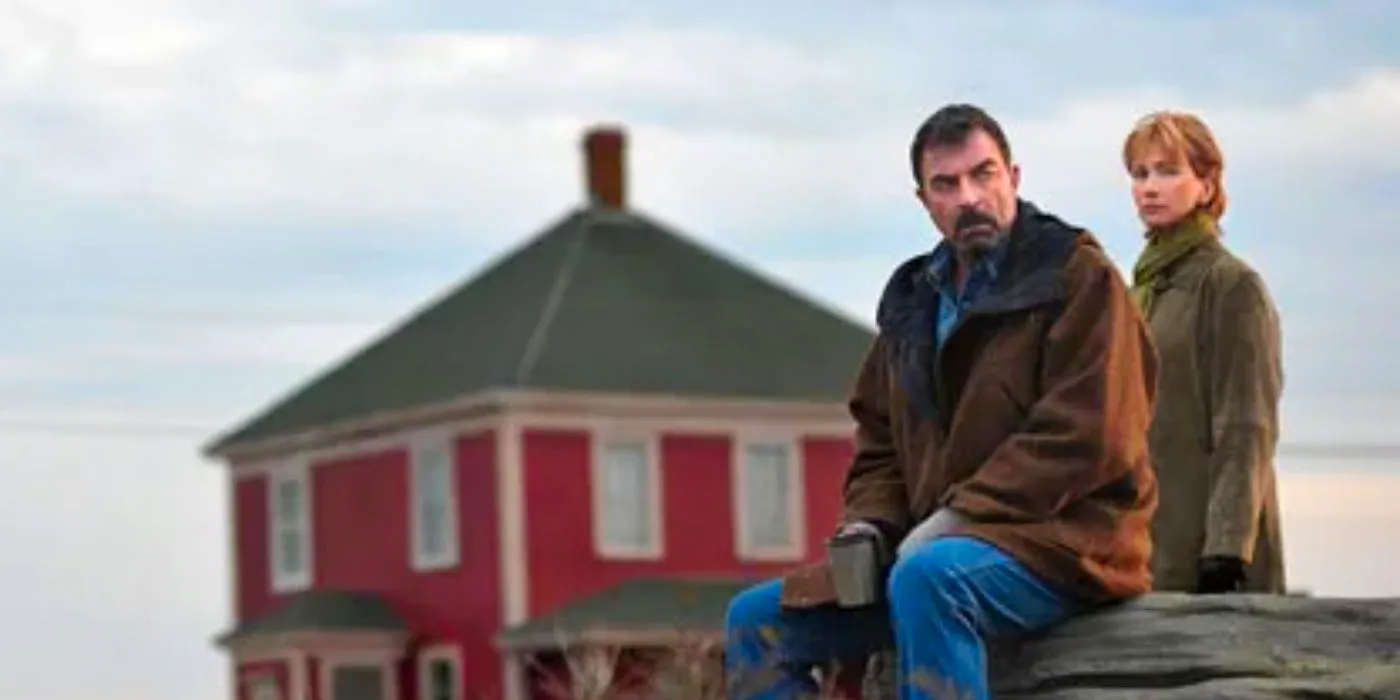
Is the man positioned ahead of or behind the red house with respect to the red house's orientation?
ahead

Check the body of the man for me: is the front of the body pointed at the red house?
no

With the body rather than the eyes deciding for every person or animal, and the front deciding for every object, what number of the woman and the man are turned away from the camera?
0

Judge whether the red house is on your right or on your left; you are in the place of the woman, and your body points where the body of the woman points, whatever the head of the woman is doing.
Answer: on your right

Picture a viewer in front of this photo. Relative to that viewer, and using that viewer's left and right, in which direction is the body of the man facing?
facing the viewer and to the left of the viewer

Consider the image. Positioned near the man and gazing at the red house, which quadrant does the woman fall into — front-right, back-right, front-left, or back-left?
front-right

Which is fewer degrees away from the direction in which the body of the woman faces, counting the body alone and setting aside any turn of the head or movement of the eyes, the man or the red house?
the man

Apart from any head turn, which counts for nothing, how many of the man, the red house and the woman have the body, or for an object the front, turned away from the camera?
0

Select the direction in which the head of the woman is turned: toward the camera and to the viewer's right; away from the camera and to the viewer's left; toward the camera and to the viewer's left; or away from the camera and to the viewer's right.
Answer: toward the camera and to the viewer's left

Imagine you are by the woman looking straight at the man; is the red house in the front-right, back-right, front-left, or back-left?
back-right

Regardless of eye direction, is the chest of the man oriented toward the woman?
no

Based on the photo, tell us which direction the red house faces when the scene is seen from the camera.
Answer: facing the viewer and to the right of the viewer

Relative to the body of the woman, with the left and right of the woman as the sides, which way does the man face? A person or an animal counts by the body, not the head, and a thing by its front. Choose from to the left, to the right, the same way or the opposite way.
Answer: the same way

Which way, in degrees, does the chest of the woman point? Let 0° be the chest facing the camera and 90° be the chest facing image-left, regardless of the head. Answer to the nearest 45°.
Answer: approximately 45°
